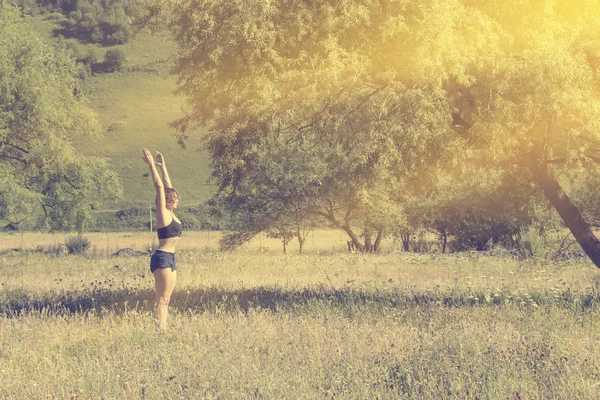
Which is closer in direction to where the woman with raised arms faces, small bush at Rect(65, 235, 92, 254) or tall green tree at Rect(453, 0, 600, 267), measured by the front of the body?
the tall green tree

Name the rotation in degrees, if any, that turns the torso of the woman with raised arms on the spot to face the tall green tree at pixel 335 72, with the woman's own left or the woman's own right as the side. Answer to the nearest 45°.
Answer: approximately 45° to the woman's own left

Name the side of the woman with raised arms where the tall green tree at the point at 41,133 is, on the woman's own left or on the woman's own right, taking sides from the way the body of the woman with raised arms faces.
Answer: on the woman's own left

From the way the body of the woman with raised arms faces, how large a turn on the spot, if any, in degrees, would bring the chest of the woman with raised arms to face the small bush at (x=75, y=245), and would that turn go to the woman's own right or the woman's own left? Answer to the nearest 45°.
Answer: approximately 90° to the woman's own left

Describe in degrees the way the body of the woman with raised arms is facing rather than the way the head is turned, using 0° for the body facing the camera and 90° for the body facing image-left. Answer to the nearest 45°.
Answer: approximately 270°

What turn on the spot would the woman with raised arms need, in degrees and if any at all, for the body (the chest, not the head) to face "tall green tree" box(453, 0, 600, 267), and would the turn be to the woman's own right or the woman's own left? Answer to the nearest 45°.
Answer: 0° — they already face it

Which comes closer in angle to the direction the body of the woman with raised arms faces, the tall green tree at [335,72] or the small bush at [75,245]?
the tall green tree
